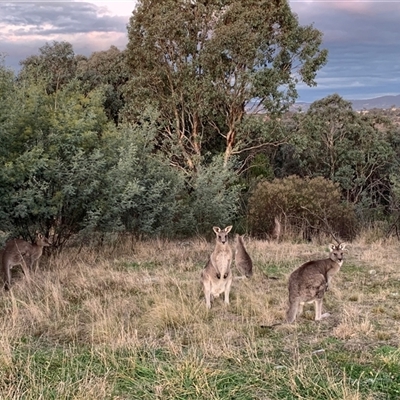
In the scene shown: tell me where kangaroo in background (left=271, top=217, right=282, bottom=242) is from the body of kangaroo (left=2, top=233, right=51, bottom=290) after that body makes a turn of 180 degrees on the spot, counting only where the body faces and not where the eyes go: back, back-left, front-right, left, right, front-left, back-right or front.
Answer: back-right

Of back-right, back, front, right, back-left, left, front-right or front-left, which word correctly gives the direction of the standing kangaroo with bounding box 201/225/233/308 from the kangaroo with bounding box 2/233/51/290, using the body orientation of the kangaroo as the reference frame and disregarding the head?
front-right

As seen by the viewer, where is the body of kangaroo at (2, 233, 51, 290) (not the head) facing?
to the viewer's right

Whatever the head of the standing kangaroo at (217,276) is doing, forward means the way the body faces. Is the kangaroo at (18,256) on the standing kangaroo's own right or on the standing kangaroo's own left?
on the standing kangaroo's own right

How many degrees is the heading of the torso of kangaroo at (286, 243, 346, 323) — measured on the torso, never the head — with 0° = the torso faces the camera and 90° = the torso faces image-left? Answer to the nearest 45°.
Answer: approximately 270°

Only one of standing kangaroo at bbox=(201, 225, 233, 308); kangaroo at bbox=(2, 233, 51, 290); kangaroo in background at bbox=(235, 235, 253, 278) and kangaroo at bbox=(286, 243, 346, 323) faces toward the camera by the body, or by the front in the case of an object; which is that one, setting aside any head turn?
the standing kangaroo

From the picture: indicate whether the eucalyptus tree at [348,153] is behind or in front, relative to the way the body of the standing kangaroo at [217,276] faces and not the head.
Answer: behind

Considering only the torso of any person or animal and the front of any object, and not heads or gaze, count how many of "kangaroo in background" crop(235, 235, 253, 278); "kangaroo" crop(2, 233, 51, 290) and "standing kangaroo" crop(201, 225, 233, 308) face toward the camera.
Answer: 1

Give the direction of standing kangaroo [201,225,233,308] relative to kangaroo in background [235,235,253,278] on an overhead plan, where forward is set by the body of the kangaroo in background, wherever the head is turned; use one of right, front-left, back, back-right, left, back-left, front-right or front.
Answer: left
